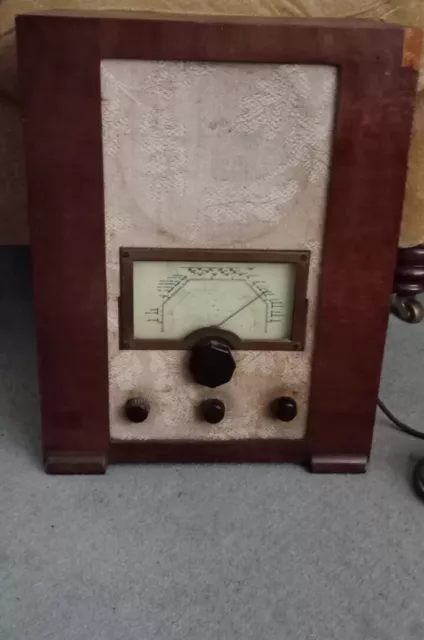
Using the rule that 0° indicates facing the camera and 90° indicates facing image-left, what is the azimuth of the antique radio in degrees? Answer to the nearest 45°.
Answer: approximately 0°
